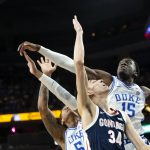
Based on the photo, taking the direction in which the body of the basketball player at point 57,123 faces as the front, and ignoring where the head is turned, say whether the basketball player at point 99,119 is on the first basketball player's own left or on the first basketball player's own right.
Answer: on the first basketball player's own left
